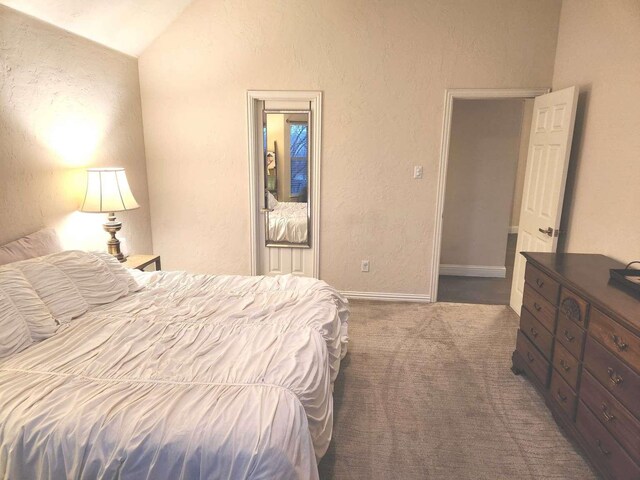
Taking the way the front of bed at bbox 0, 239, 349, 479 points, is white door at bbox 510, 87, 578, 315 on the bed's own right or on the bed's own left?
on the bed's own left

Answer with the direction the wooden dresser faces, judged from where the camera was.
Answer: facing the viewer and to the left of the viewer

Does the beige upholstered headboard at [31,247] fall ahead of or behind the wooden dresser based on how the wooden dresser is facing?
ahead

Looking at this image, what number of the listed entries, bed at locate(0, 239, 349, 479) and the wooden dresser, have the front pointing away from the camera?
0

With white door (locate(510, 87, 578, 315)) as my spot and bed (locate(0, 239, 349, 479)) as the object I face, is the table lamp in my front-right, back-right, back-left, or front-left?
front-right

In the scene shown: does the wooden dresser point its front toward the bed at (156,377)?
yes

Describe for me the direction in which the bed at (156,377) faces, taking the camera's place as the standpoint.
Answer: facing the viewer and to the right of the viewer

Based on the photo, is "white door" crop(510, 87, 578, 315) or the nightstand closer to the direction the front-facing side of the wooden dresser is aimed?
the nightstand

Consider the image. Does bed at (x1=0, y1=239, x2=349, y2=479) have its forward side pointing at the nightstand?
no

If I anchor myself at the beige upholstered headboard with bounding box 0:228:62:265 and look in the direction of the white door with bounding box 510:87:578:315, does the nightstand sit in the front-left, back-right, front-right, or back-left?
front-left

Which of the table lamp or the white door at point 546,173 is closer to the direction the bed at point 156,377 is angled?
the white door

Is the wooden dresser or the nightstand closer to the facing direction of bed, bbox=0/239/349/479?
the wooden dresser

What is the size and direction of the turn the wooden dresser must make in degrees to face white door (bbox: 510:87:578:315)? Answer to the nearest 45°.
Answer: approximately 135° to its right

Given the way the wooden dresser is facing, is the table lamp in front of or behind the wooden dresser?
in front

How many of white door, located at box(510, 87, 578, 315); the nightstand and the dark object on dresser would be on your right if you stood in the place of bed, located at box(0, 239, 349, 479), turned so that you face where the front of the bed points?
0
